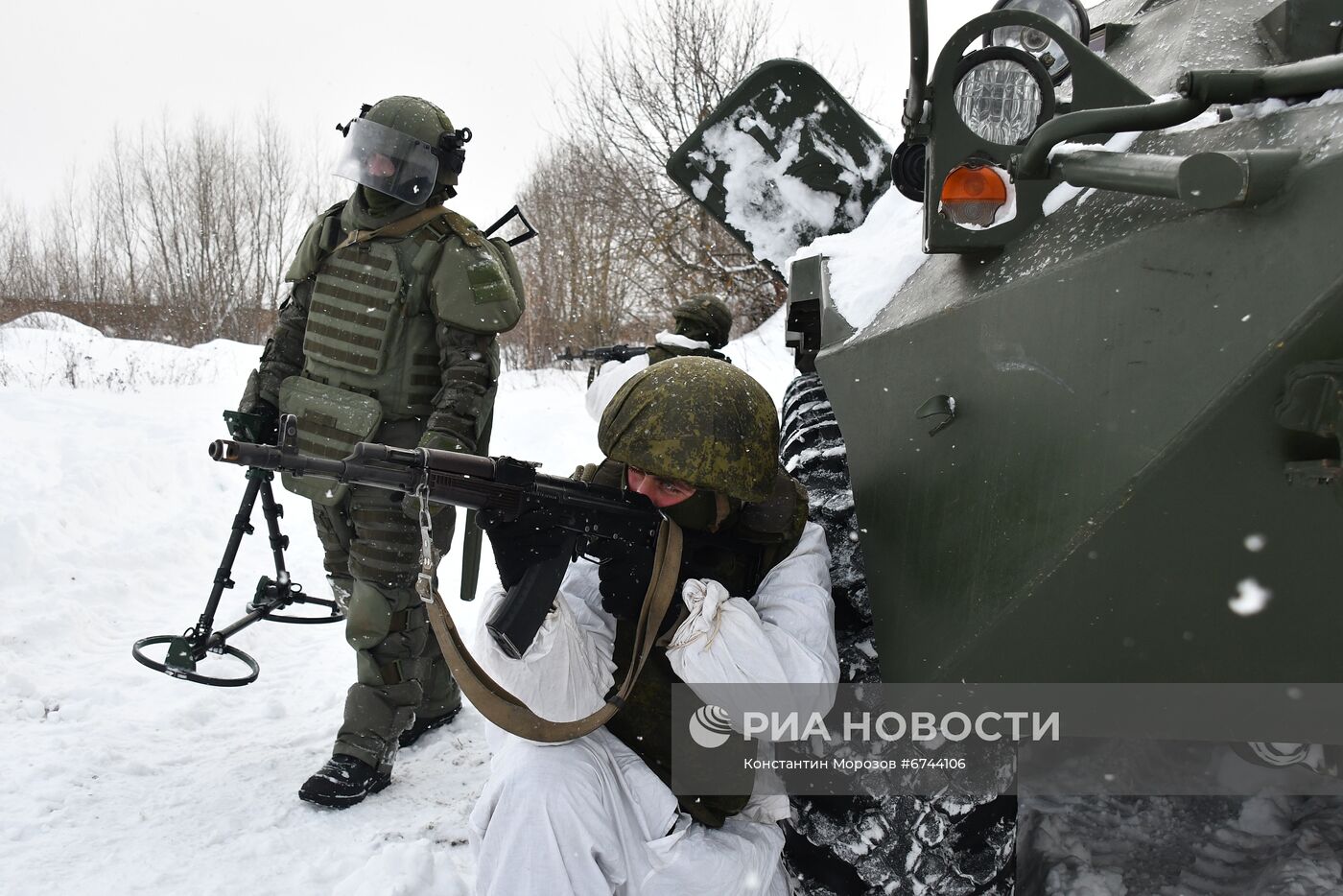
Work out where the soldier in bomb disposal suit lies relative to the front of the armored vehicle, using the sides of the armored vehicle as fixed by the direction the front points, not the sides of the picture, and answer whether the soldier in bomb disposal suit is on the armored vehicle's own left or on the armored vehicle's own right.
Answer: on the armored vehicle's own right

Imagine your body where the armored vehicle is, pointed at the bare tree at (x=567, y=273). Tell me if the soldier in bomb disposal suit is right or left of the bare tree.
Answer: left

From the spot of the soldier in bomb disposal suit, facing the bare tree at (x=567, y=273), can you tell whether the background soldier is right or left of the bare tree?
right

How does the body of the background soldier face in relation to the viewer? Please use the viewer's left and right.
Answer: facing to the left of the viewer

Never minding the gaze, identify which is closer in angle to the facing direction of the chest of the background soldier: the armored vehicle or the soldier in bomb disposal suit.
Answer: the soldier in bomb disposal suit

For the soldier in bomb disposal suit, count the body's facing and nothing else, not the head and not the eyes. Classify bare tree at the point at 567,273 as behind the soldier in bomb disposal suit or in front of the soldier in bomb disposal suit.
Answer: behind

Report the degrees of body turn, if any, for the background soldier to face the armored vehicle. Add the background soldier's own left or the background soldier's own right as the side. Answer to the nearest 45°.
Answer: approximately 90° to the background soldier's own left
